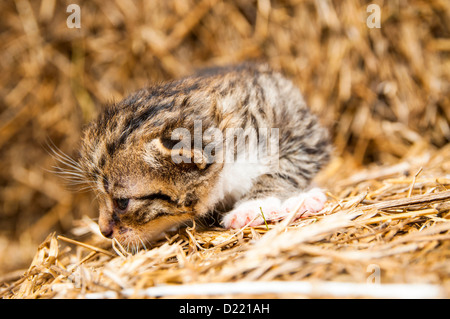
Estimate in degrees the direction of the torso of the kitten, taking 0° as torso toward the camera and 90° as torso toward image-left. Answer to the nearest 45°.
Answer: approximately 90°
